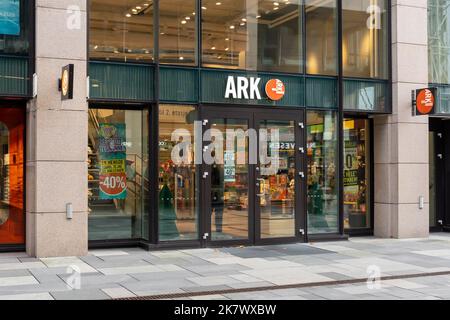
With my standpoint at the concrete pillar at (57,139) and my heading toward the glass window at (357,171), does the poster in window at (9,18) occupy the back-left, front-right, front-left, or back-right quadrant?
back-left

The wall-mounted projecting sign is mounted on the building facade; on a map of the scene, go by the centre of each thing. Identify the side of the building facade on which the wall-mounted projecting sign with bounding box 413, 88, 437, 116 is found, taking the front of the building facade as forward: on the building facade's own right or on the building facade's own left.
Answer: on the building facade's own left

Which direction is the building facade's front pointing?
toward the camera

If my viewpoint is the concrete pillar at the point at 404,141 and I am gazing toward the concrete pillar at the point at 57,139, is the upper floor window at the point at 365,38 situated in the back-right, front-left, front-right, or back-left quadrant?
front-right

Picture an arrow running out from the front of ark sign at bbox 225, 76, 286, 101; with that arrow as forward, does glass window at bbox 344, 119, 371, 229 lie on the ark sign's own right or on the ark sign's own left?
on the ark sign's own left
